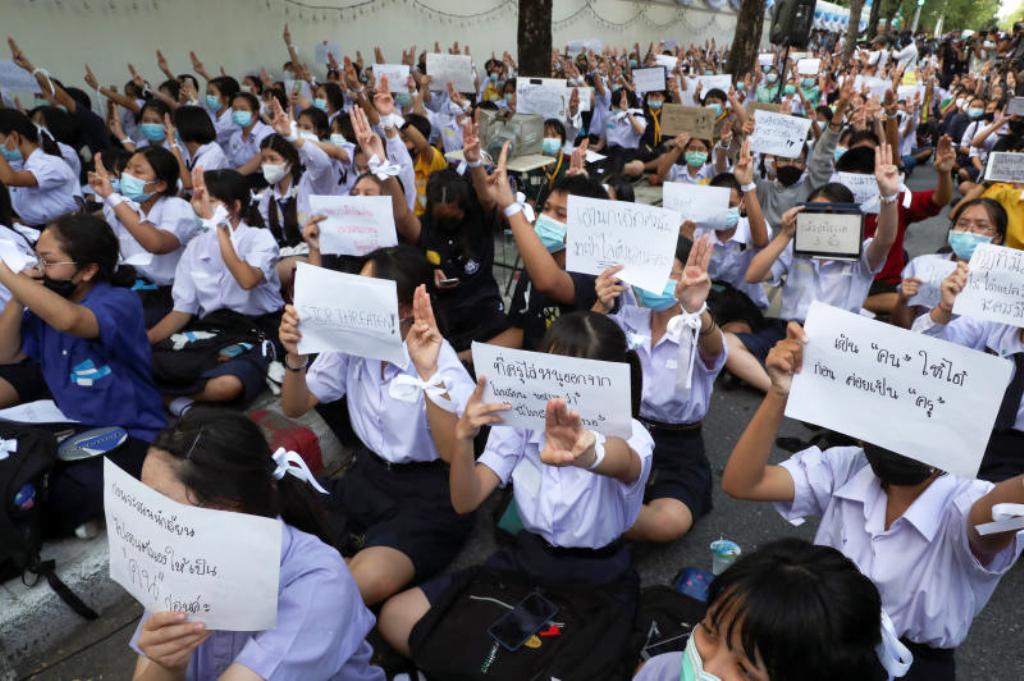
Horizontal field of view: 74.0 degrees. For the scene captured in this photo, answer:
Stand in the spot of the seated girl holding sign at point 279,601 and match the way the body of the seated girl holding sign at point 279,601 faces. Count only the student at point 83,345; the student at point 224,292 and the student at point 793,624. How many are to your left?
1

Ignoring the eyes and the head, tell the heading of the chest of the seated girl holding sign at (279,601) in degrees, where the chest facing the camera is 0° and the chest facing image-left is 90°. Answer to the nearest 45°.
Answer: approximately 45°

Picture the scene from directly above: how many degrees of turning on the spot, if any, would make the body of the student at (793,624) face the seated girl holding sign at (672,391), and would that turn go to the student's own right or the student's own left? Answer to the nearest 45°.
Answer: approximately 135° to the student's own right

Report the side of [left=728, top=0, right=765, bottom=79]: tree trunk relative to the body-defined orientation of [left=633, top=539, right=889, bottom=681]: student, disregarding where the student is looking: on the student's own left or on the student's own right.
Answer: on the student's own right
